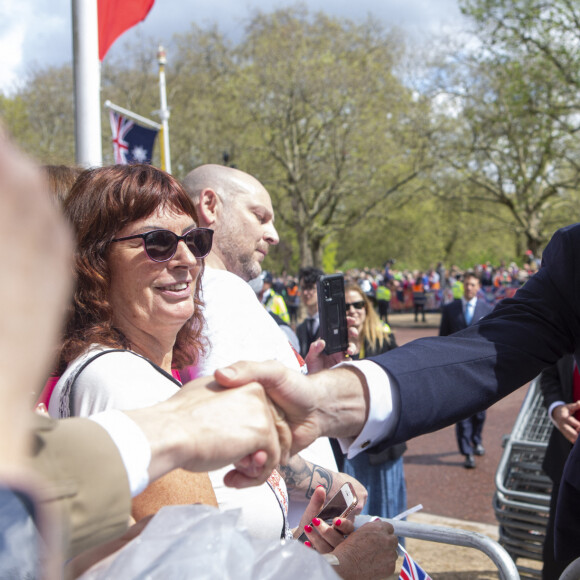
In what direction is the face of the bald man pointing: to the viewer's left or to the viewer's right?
to the viewer's right

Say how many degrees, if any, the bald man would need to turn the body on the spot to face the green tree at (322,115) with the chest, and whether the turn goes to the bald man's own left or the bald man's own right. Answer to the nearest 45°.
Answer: approximately 90° to the bald man's own left

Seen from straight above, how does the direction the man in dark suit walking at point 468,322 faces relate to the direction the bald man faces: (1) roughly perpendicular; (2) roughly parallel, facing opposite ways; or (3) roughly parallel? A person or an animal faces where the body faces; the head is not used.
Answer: roughly perpendicular

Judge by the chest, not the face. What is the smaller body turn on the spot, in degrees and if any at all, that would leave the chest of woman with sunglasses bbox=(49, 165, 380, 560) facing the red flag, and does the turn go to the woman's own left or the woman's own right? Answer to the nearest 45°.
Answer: approximately 135° to the woman's own left

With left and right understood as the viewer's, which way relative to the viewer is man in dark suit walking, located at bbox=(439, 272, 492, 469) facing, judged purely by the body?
facing the viewer

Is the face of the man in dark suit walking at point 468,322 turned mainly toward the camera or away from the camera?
toward the camera

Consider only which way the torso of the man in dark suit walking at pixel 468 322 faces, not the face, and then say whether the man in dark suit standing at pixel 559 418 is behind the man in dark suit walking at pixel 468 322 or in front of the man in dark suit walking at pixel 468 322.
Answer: in front

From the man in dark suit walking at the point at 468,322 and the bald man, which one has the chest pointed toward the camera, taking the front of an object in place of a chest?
the man in dark suit walking

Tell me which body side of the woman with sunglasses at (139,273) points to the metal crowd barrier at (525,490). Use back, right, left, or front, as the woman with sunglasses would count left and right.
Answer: left

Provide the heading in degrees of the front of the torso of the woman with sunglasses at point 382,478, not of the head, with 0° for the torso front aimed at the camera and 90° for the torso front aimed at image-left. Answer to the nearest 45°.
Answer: approximately 45°

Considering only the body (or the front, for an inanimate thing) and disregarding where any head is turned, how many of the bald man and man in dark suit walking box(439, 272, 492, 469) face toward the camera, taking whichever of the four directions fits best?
1

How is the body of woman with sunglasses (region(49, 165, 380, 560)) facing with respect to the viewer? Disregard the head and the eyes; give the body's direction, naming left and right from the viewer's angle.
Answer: facing the viewer and to the right of the viewer

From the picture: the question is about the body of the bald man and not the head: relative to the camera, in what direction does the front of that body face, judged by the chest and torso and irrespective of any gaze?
to the viewer's right

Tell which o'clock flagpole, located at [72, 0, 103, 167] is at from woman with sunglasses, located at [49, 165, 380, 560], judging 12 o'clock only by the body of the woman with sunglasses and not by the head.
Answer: The flagpole is roughly at 7 o'clock from the woman with sunglasses.

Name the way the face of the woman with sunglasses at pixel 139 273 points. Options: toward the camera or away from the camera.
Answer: toward the camera

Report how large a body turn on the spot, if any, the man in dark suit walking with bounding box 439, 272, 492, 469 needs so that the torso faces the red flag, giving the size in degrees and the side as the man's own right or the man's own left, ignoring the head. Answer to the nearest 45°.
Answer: approximately 45° to the man's own right
